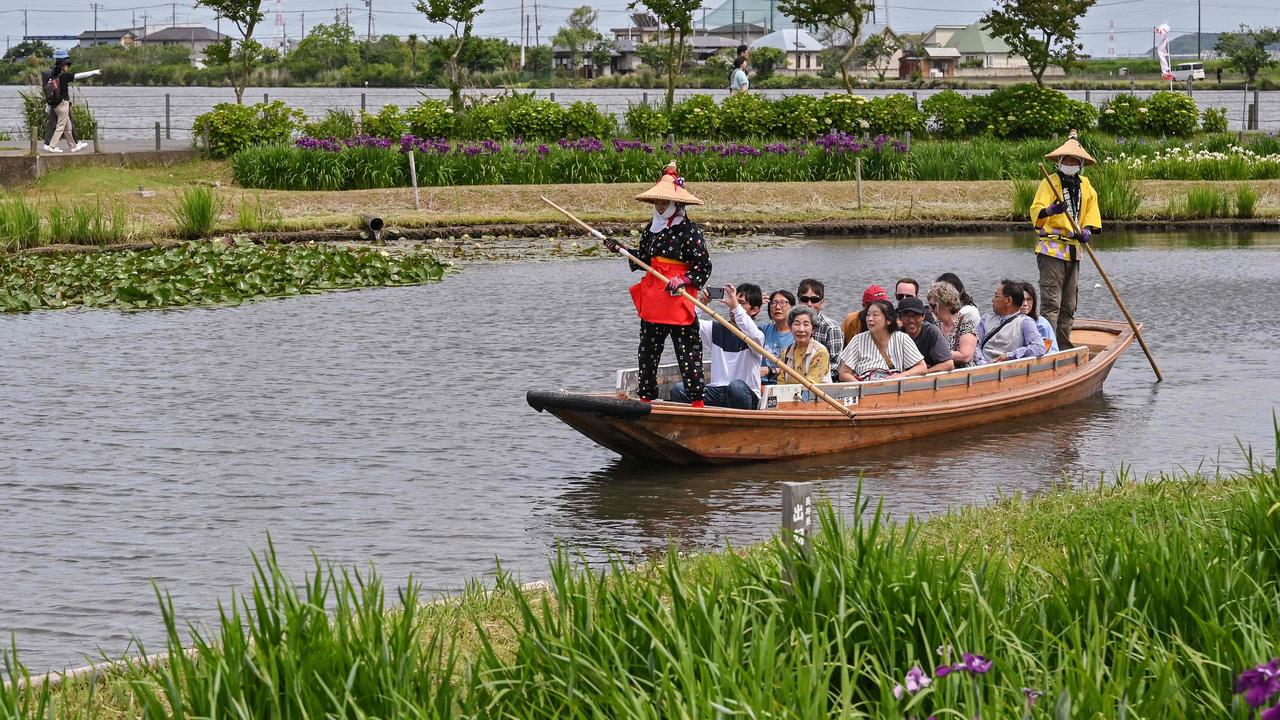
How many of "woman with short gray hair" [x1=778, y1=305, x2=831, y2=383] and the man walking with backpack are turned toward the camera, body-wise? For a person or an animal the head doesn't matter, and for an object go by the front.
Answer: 1

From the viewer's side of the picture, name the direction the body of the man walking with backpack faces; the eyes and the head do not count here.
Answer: to the viewer's right

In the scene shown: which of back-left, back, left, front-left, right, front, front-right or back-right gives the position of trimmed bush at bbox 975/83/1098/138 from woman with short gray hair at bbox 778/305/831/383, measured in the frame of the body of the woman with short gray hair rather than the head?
back

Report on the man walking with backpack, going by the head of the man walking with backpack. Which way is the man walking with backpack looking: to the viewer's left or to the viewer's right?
to the viewer's right

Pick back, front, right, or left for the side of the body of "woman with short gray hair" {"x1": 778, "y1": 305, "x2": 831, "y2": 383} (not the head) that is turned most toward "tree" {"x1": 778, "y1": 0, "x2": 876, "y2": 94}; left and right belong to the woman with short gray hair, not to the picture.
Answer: back

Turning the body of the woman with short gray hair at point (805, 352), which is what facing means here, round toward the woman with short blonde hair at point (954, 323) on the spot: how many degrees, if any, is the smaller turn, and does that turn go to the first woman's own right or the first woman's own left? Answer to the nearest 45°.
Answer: approximately 135° to the first woman's own left

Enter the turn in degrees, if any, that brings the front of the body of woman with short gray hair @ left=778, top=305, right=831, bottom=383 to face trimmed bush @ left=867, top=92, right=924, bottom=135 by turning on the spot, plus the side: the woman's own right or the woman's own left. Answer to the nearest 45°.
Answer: approximately 180°

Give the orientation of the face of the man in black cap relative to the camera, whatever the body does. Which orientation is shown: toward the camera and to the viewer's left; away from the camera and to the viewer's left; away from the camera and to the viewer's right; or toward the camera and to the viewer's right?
toward the camera and to the viewer's left

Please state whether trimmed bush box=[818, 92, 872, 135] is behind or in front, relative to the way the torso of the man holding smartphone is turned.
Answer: behind

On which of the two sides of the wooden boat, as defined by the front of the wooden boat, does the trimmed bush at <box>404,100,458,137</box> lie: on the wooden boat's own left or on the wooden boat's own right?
on the wooden boat's own right

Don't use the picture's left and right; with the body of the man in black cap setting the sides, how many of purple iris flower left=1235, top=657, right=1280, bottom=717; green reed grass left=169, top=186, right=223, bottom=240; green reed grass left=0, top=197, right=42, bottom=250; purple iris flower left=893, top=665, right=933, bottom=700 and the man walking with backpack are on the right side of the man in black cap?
3

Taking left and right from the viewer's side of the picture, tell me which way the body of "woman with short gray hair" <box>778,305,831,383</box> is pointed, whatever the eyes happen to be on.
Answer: facing the viewer

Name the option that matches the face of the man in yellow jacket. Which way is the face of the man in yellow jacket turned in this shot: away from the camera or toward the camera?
toward the camera
